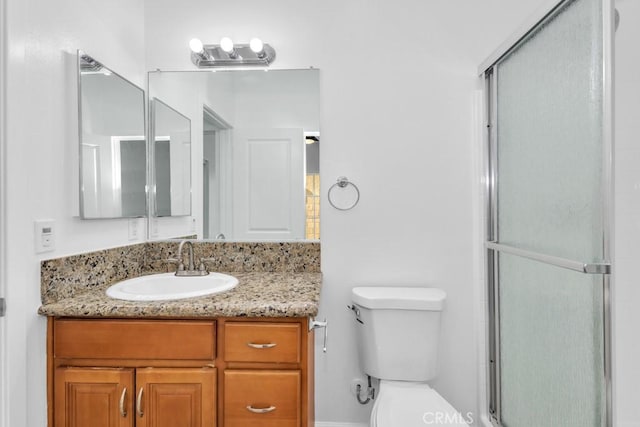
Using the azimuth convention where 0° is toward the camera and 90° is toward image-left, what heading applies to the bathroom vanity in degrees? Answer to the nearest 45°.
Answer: approximately 0°

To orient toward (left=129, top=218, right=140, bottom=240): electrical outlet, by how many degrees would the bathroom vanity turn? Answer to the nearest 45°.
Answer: approximately 180°

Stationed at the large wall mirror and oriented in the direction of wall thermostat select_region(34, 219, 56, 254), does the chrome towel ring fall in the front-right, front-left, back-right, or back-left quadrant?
back-left

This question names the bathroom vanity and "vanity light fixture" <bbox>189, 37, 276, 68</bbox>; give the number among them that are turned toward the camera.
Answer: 2

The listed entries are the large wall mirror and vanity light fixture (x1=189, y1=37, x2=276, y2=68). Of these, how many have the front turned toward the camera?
2

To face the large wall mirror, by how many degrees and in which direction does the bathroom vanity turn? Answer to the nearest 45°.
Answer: approximately 135° to its left
